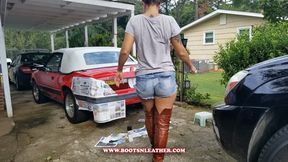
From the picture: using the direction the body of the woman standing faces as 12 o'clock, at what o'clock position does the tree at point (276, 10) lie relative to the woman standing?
The tree is roughly at 1 o'clock from the woman standing.

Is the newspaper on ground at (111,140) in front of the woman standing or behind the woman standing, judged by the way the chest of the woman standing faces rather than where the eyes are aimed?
in front

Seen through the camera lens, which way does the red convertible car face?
facing away from the viewer and to the left of the viewer

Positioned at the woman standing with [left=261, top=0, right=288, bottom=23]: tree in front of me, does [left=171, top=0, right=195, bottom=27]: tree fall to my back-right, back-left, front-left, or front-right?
front-left

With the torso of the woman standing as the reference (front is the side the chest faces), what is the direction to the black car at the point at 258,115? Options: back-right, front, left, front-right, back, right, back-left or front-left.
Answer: back-right

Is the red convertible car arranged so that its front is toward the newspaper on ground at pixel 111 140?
no

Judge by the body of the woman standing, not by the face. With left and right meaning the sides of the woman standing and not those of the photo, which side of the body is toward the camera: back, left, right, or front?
back

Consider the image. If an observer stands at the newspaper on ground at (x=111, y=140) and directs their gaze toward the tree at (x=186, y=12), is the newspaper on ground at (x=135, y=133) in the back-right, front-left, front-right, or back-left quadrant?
front-right

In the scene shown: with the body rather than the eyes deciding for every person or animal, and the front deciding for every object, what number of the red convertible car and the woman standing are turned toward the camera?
0
